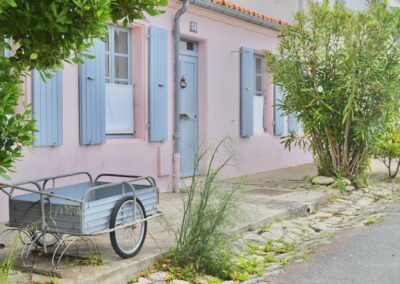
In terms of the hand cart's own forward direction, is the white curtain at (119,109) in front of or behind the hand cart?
behind

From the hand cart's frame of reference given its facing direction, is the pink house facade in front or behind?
behind

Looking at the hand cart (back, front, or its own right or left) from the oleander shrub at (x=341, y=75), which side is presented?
back

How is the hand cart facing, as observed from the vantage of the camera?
facing the viewer and to the left of the viewer
